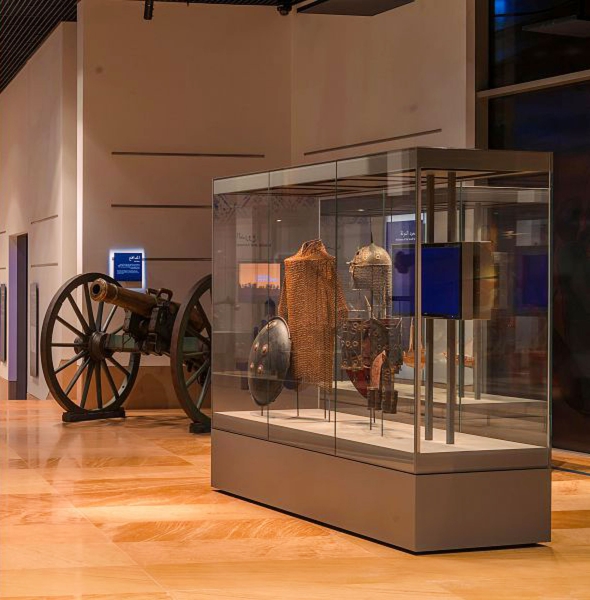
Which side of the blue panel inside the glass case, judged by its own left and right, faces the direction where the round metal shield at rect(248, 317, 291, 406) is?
right

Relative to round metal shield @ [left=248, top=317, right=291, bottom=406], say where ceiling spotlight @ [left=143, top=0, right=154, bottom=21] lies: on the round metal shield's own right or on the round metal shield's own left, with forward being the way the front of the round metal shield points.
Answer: on the round metal shield's own right

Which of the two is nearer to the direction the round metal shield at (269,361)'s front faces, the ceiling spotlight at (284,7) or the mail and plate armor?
the mail and plate armor
